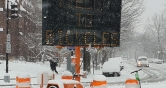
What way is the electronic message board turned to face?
toward the camera

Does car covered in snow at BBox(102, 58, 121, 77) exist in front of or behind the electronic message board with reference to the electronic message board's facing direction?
behind

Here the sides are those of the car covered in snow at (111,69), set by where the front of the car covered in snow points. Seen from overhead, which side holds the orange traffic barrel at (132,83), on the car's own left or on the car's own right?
on the car's own left

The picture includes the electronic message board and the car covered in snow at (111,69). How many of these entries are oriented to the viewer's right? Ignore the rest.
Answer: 0

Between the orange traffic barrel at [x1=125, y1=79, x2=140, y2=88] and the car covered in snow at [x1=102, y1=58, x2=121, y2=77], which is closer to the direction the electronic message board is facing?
the orange traffic barrel

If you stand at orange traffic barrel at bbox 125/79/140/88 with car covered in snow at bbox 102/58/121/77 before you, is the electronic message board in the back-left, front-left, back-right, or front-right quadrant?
front-left

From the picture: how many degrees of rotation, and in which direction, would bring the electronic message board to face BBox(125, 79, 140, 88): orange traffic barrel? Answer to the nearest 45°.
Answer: approximately 45° to its left
